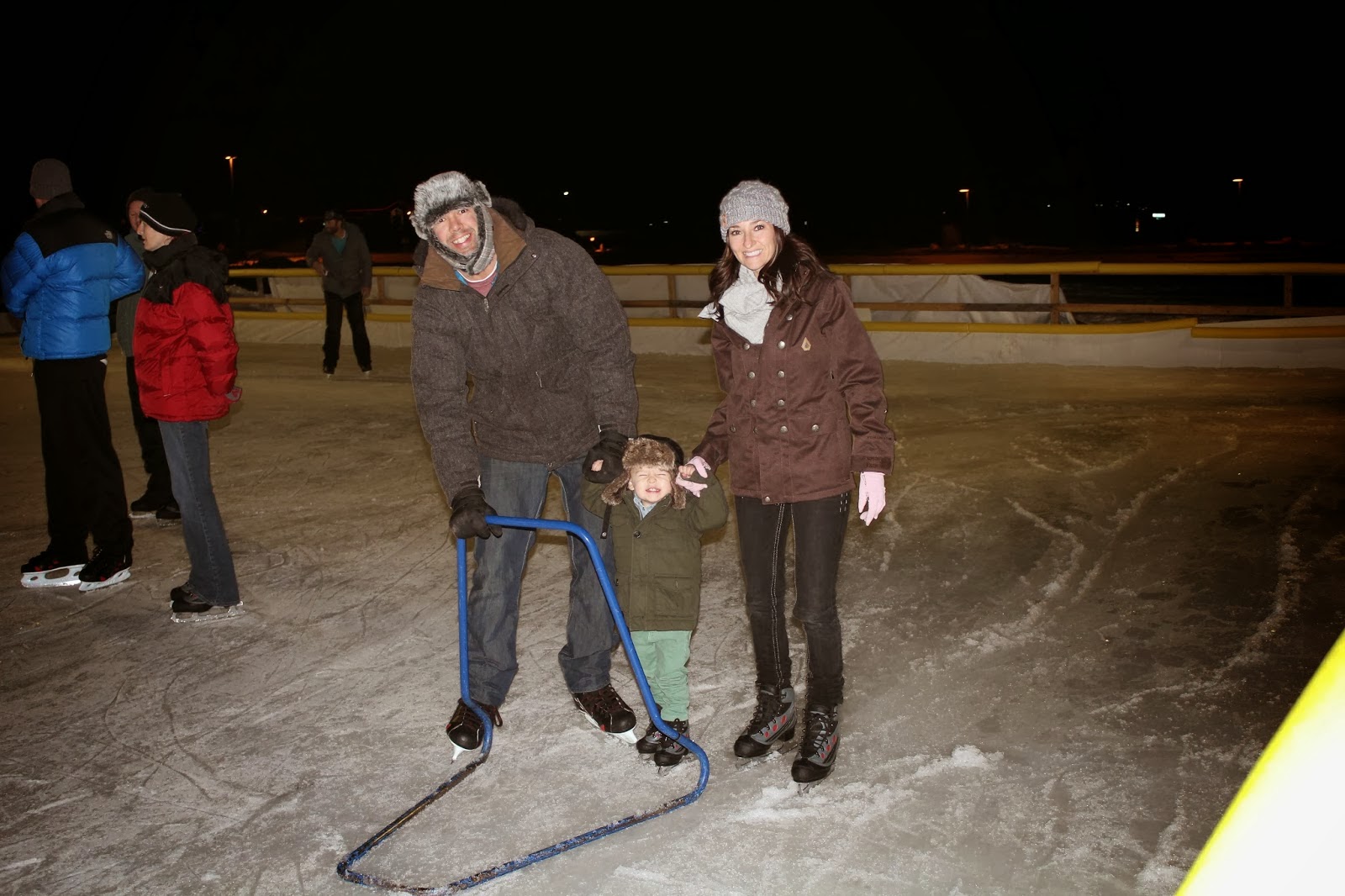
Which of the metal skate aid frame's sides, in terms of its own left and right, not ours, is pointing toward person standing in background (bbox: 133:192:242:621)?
right

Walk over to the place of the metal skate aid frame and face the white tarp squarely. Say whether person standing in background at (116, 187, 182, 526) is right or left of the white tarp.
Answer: left

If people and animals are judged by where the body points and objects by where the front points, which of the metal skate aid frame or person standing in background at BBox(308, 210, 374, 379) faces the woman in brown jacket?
the person standing in background

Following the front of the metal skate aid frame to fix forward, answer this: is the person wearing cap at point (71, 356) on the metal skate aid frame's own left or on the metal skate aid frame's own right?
on the metal skate aid frame's own right
